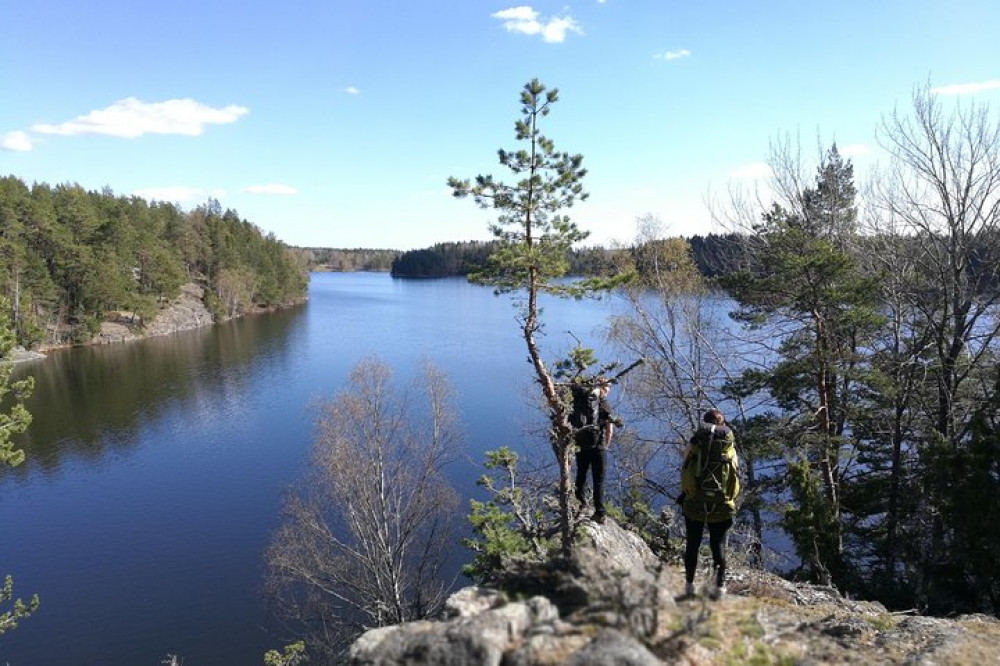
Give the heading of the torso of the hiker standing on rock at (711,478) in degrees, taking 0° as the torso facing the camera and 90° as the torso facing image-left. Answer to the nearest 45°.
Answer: approximately 180°

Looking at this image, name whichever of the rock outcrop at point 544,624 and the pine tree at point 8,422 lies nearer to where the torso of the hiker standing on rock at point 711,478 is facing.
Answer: the pine tree

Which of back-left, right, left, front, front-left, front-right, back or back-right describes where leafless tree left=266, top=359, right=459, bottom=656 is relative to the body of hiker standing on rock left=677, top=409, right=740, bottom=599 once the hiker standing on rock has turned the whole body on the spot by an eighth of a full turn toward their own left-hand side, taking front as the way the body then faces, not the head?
front

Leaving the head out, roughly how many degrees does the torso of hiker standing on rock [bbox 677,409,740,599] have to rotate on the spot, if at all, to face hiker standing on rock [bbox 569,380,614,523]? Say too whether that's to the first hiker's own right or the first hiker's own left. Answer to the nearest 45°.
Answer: approximately 45° to the first hiker's own left

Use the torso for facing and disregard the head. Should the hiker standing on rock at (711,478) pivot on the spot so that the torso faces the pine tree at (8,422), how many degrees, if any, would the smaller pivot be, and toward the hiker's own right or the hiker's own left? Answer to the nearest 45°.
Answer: approximately 90° to the hiker's own left

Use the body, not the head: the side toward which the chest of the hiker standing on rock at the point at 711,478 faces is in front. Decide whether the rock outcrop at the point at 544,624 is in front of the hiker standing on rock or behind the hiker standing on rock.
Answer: behind
